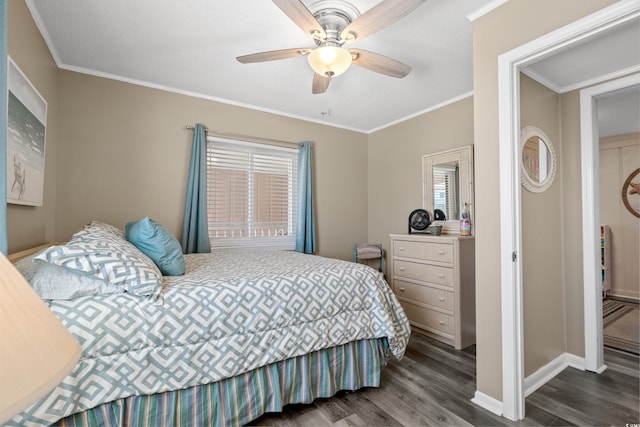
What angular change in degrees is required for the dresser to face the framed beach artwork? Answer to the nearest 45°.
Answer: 0° — it already faces it

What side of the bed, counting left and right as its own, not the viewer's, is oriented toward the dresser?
front

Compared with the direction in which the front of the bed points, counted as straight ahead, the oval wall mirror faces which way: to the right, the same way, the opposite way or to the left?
to the right

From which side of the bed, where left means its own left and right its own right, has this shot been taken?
right

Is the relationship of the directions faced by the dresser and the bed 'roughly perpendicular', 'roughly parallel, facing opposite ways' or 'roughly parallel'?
roughly parallel, facing opposite ways

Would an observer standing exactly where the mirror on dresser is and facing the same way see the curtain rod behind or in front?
in front

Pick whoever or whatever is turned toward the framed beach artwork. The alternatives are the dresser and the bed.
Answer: the dresser

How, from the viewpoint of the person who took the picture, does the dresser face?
facing the viewer and to the left of the viewer

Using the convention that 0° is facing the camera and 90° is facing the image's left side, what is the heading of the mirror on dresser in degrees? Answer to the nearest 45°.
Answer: approximately 45°

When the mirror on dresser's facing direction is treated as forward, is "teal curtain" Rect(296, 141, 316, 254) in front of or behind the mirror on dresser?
in front

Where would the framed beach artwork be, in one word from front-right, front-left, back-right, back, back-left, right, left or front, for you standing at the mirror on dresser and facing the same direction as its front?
front

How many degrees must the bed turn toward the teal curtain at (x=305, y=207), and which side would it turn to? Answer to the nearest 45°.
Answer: approximately 45° to its left
